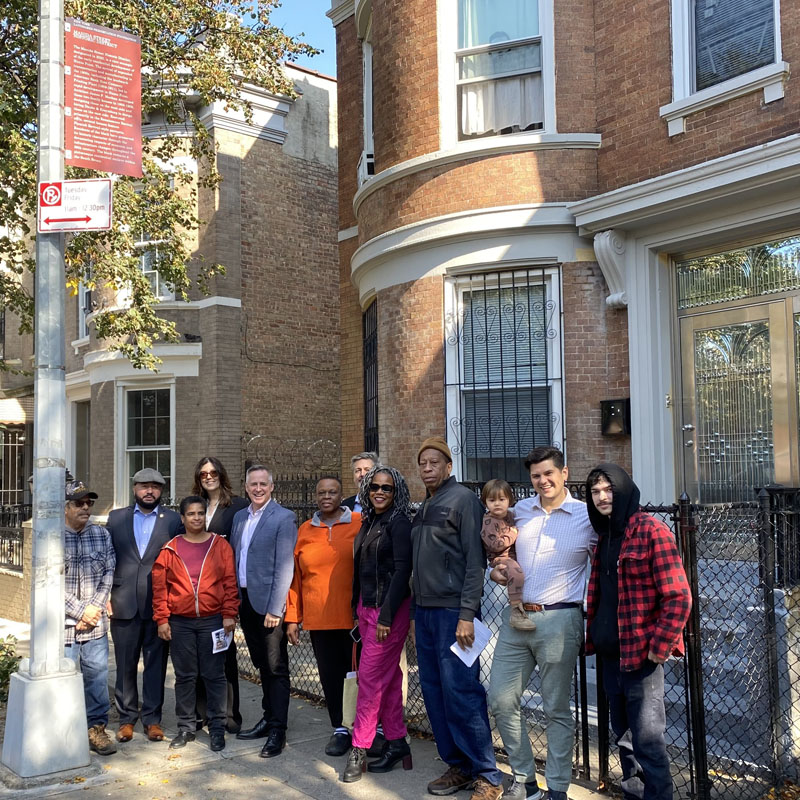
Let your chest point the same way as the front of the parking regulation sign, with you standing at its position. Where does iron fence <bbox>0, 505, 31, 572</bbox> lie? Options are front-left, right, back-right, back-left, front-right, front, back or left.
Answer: back

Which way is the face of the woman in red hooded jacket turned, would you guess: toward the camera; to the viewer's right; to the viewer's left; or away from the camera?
toward the camera

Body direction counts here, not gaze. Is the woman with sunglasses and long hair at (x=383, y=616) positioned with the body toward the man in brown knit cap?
no

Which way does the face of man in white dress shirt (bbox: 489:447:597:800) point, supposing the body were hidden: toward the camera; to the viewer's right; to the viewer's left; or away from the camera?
toward the camera

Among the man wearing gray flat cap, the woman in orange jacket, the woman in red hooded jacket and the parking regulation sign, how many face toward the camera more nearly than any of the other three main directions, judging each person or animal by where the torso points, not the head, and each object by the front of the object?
4

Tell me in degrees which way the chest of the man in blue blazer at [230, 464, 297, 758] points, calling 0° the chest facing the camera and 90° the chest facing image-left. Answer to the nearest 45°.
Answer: approximately 45°

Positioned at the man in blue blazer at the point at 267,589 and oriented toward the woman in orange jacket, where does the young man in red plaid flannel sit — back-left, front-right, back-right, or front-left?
front-right

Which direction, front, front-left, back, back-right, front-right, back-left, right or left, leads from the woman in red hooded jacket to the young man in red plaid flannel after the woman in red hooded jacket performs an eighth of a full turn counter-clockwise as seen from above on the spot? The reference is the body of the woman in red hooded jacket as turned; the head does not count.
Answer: front

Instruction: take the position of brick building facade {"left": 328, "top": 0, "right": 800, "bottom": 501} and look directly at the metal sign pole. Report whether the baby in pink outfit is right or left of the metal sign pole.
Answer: left

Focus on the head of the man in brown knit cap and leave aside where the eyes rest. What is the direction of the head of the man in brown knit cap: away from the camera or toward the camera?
toward the camera

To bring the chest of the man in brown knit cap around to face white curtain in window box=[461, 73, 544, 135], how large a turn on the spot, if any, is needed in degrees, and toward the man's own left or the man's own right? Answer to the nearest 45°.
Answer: approximately 135° to the man's own right

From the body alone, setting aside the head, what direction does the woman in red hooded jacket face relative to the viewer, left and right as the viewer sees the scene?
facing the viewer

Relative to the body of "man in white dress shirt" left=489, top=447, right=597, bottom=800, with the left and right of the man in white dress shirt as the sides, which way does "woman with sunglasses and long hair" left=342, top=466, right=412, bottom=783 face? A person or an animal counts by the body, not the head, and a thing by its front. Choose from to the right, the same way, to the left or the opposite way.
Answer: the same way

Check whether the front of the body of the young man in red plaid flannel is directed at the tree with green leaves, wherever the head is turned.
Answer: no

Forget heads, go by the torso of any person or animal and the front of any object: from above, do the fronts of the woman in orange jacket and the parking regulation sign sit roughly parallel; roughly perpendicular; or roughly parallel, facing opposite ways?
roughly parallel

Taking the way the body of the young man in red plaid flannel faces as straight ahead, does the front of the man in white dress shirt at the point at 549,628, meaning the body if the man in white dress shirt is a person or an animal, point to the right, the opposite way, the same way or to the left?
the same way
